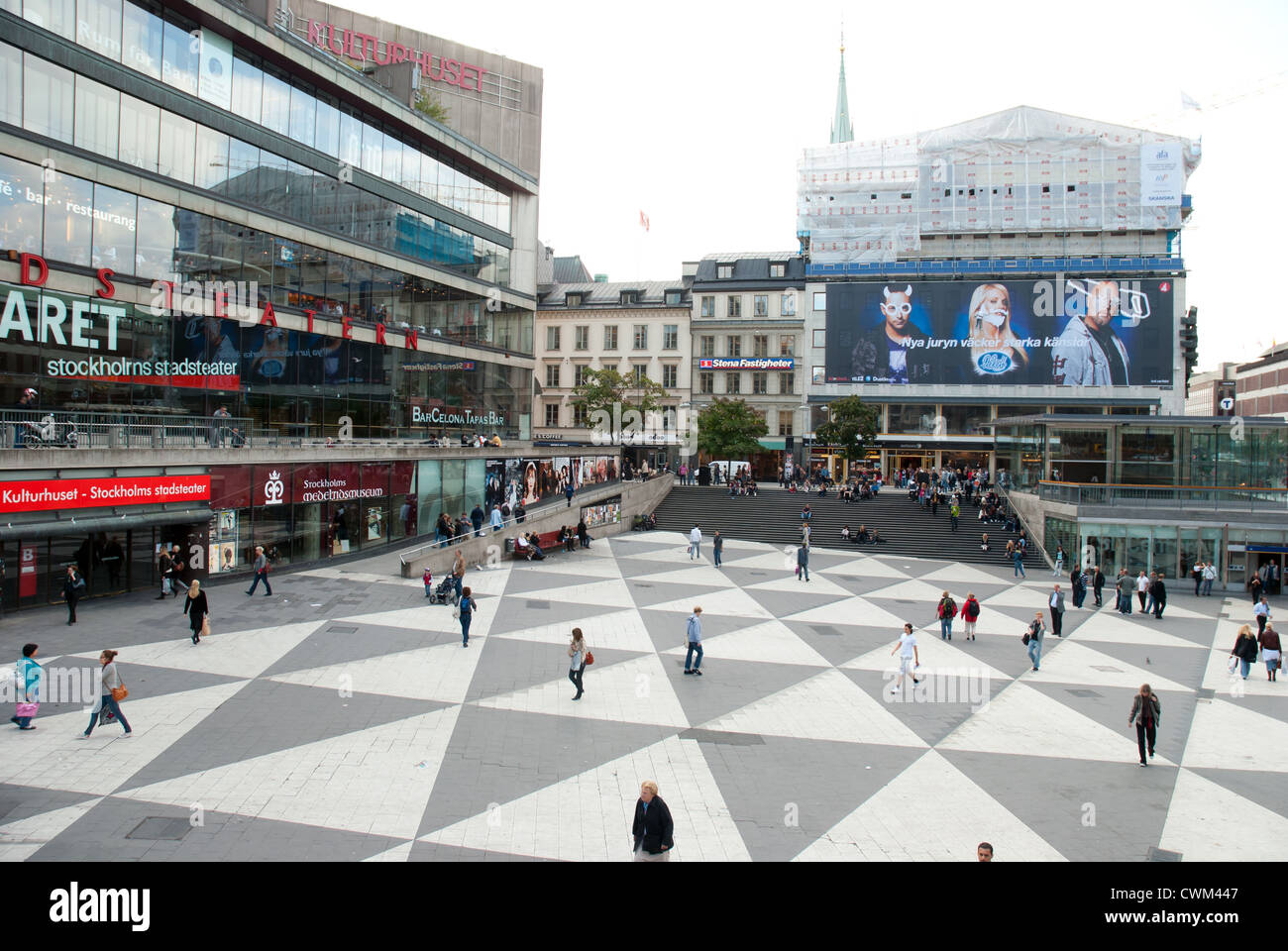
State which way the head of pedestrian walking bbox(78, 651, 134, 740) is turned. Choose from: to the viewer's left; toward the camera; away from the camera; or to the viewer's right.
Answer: to the viewer's left

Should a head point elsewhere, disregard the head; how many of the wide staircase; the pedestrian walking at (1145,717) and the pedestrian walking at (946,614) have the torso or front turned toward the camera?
2

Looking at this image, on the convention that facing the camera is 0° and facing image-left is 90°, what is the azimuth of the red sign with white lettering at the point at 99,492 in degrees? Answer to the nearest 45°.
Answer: approximately 315°

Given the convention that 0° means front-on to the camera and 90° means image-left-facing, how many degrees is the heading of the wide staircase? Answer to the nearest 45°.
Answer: approximately 0°
